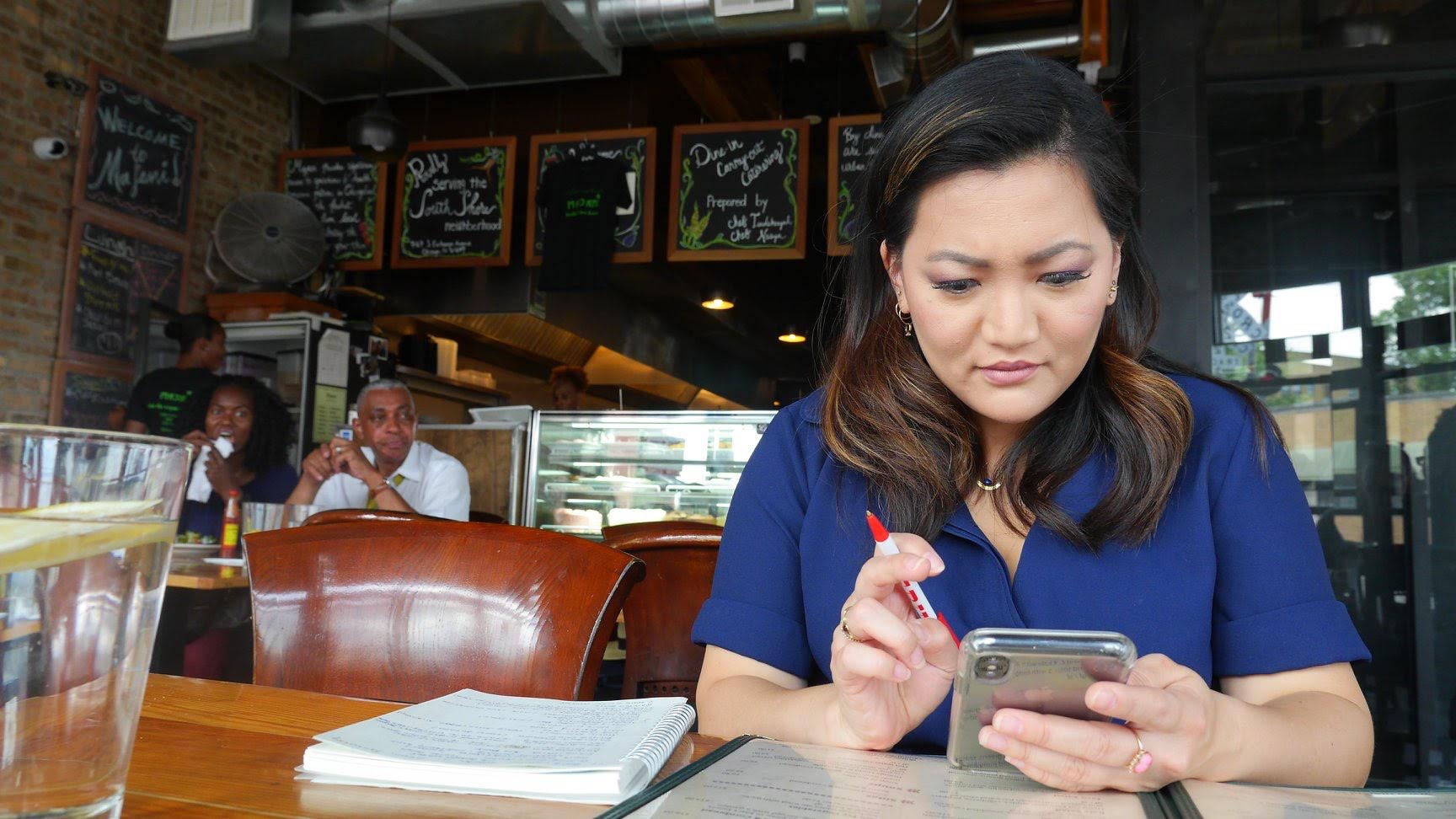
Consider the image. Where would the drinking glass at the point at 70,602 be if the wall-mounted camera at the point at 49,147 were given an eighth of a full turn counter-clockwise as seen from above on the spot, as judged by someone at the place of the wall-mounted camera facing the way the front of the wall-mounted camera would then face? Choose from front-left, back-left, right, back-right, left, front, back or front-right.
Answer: right

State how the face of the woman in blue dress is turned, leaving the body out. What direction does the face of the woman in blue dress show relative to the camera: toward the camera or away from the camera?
toward the camera

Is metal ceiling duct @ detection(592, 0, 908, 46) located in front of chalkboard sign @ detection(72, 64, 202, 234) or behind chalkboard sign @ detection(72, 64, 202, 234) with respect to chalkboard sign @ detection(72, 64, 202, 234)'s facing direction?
in front

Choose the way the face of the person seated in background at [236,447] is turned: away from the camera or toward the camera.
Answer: toward the camera

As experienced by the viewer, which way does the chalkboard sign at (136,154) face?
facing the viewer and to the right of the viewer

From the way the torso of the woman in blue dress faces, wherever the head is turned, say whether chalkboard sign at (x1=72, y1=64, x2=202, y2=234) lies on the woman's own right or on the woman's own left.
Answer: on the woman's own right

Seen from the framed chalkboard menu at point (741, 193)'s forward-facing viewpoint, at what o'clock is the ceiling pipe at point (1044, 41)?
The ceiling pipe is roughly at 9 o'clock from the framed chalkboard menu.

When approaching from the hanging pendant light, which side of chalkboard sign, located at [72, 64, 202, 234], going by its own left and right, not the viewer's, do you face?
front

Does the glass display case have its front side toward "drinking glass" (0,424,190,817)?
yes

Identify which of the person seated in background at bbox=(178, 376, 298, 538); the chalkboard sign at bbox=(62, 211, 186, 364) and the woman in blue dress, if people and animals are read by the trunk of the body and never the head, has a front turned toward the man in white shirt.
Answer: the chalkboard sign

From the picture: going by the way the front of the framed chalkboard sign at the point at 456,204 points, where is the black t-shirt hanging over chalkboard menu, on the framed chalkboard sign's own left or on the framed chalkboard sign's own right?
on the framed chalkboard sign's own left

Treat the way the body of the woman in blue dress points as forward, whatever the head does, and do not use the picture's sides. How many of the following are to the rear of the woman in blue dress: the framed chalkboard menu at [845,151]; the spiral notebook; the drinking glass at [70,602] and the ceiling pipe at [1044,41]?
2

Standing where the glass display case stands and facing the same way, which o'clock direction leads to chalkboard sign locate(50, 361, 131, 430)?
The chalkboard sign is roughly at 3 o'clock from the glass display case.

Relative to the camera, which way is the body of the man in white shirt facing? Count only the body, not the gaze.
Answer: toward the camera

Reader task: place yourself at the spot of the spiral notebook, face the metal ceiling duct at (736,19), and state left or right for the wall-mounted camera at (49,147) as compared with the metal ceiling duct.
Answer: left

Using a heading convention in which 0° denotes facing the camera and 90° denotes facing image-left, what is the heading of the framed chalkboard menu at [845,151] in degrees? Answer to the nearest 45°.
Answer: approximately 0°
